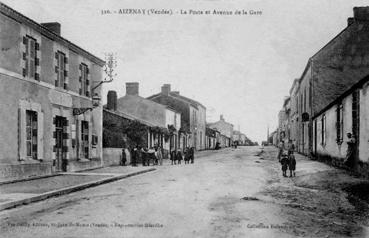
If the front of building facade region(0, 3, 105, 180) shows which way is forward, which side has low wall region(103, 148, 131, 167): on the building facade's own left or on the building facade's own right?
on the building facade's own left

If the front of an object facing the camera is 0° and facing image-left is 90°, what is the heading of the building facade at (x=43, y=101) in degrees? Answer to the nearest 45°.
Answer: approximately 315°

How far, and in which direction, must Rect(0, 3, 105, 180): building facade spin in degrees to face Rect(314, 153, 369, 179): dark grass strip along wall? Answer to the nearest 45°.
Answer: approximately 45° to its left

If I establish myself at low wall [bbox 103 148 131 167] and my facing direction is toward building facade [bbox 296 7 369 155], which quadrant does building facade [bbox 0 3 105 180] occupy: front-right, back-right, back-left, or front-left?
back-right

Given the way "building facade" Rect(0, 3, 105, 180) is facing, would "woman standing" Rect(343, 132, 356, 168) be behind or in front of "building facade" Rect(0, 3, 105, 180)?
in front
